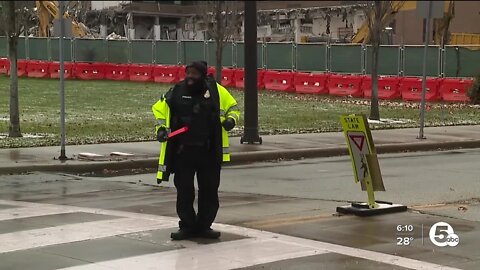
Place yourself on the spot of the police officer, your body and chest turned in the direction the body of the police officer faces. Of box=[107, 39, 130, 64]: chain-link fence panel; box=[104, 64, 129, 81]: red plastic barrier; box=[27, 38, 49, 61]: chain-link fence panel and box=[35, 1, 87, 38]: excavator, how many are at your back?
4

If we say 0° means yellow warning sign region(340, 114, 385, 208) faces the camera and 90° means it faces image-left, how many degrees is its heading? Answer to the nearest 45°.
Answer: approximately 45°

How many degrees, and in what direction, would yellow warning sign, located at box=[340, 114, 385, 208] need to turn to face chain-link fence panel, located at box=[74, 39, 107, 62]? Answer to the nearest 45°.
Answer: approximately 90° to its right

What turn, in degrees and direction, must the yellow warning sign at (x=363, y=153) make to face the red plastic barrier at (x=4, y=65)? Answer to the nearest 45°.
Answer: approximately 90° to its right

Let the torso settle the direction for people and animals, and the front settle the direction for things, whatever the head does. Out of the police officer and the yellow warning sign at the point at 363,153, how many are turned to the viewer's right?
0

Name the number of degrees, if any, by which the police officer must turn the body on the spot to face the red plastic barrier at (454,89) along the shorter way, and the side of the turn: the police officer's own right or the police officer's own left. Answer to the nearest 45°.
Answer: approximately 135° to the police officer's own left

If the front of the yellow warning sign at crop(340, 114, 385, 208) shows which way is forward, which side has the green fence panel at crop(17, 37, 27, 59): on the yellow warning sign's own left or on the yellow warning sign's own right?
on the yellow warning sign's own right

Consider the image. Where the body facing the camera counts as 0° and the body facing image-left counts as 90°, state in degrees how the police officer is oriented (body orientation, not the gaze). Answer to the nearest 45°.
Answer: approximately 0°

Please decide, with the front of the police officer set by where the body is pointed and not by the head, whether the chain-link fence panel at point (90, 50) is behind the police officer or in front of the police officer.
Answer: behind

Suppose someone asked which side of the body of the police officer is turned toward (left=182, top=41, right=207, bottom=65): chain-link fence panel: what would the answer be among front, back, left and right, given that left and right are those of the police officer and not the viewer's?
back

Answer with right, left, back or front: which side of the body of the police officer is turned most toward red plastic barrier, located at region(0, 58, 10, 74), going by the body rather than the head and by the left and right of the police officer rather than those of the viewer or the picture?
back

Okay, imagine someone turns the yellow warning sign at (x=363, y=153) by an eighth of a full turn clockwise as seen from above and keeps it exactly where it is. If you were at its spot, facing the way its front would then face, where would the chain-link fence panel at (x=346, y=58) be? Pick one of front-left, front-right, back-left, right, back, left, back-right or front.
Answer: right
